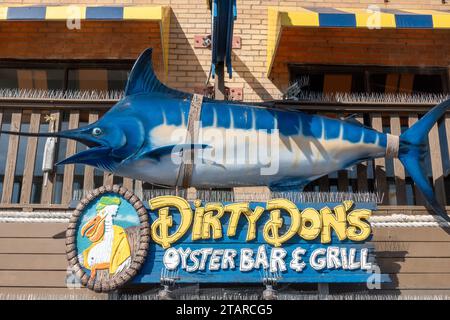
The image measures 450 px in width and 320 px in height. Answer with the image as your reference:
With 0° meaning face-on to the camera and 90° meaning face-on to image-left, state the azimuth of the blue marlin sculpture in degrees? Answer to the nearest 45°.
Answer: approximately 90°

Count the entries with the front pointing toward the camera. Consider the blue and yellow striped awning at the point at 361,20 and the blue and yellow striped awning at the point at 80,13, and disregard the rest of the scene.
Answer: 2

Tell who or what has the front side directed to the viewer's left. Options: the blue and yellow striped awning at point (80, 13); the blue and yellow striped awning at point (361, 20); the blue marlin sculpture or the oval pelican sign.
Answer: the blue marlin sculpture

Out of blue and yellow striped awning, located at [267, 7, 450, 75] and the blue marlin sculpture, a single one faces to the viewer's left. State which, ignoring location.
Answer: the blue marlin sculpture

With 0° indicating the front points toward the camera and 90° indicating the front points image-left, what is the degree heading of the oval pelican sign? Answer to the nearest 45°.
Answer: approximately 0°

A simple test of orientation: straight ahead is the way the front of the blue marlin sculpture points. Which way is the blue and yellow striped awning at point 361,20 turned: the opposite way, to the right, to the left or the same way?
to the left

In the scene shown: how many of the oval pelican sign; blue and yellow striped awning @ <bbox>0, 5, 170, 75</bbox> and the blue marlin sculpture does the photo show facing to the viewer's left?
1

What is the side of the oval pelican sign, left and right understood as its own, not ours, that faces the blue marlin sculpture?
left

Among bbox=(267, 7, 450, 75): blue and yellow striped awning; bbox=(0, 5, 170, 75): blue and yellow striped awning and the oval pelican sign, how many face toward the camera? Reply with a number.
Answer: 3

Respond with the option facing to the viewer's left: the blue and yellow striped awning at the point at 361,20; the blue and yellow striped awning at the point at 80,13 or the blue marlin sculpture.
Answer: the blue marlin sculpture
